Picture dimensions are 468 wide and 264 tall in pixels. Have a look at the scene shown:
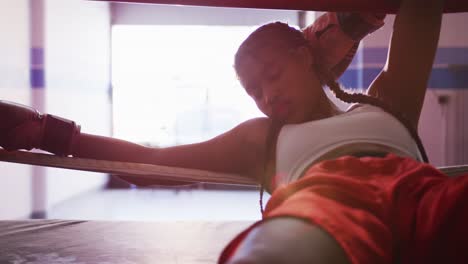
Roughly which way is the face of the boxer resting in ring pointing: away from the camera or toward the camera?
toward the camera

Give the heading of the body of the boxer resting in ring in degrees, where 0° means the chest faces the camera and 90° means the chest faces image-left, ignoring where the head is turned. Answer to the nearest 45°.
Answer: approximately 0°
